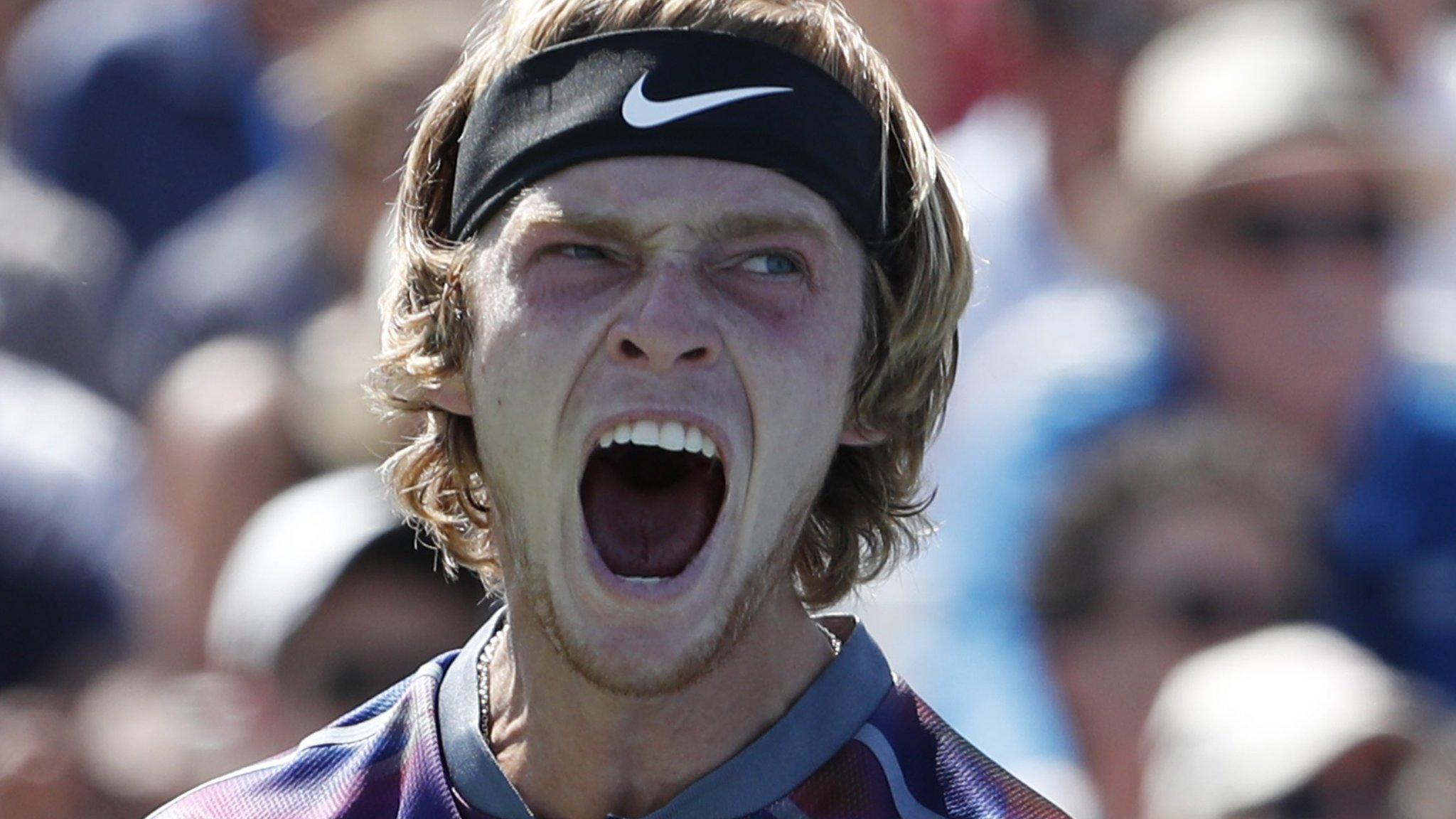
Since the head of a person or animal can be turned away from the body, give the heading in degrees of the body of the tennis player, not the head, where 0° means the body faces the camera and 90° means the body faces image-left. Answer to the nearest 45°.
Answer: approximately 0°

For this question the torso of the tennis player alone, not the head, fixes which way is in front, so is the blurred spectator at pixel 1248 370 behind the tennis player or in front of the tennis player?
behind

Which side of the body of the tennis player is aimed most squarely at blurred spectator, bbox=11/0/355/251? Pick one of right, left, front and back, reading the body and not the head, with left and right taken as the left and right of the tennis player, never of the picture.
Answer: back

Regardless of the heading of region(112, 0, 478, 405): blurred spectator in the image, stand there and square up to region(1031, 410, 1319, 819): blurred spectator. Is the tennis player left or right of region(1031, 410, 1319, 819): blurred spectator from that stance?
right

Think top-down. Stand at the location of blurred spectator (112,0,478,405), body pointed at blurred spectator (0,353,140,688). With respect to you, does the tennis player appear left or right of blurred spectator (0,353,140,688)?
left

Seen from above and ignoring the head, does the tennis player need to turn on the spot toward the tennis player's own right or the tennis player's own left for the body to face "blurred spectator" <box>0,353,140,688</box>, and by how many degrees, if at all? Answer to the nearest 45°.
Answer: approximately 135° to the tennis player's own right

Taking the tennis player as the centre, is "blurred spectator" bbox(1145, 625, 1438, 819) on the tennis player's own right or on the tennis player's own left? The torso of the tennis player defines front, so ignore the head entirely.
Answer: on the tennis player's own left

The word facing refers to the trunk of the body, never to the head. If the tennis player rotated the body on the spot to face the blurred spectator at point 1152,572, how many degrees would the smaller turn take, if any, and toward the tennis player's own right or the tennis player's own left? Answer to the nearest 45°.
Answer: approximately 135° to the tennis player's own left
